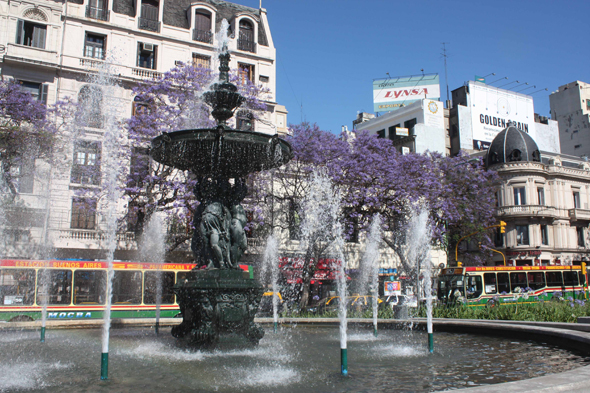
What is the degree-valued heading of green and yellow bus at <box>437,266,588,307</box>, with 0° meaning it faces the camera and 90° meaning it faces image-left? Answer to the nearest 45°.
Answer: approximately 45°

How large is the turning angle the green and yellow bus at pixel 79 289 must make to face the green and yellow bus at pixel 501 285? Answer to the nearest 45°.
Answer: approximately 180°

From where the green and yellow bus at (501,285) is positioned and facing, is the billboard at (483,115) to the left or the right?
on its right

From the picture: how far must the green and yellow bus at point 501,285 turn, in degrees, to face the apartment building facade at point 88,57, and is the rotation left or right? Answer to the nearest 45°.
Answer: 0° — it already faces it

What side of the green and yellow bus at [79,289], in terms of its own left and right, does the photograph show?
left

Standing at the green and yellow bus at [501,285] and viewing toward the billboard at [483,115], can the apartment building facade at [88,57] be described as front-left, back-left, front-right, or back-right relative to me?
back-left
